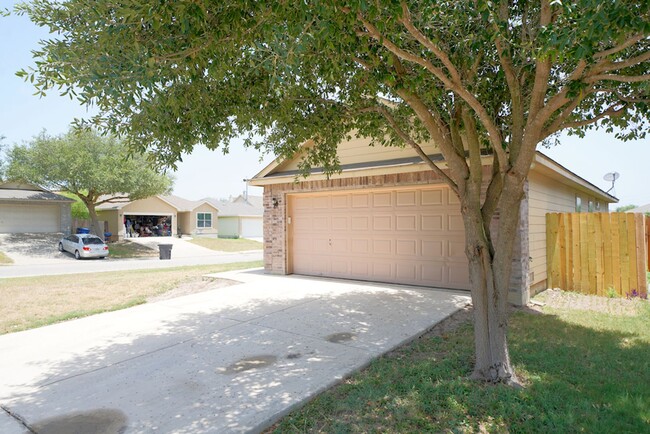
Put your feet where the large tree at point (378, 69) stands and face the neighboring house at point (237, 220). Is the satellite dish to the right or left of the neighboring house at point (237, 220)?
right

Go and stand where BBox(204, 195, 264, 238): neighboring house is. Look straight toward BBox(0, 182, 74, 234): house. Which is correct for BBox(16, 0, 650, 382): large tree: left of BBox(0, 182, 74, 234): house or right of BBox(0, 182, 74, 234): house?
left

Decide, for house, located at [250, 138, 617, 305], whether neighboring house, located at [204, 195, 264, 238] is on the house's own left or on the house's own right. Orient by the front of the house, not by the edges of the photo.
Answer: on the house's own right

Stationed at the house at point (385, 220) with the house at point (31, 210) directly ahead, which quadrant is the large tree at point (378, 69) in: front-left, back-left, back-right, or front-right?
back-left

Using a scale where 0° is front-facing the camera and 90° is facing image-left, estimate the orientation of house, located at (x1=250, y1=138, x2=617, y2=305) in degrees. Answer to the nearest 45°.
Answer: approximately 45°

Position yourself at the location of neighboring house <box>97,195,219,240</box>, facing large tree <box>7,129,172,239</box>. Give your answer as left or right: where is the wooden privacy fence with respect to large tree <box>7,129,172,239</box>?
left

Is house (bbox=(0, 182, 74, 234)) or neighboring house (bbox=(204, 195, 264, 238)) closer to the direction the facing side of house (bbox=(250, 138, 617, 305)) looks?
the house

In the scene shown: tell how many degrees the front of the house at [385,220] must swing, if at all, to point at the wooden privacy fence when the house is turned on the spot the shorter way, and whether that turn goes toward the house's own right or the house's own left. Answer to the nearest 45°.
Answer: approximately 135° to the house's own left

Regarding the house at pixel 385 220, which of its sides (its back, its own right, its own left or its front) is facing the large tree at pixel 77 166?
right

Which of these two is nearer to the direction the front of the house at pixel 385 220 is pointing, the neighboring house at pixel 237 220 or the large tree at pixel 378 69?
the large tree

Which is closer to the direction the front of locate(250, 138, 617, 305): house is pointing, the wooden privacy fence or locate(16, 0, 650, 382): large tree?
the large tree

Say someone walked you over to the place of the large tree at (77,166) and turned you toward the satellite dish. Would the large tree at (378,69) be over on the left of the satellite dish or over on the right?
right
